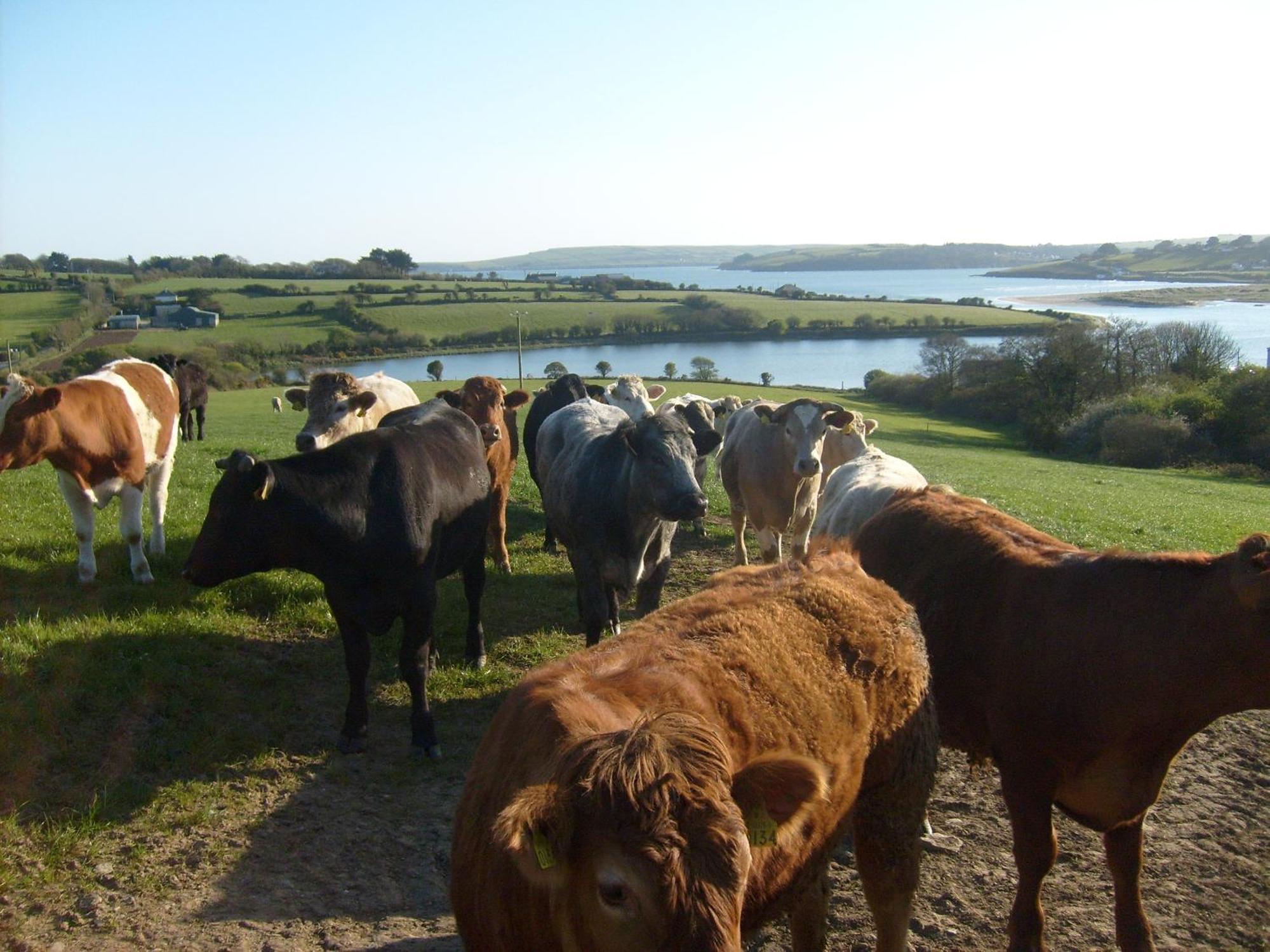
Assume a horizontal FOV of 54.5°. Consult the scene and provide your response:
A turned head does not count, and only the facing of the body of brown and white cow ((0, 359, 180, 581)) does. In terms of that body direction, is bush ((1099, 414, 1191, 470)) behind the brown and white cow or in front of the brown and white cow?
behind

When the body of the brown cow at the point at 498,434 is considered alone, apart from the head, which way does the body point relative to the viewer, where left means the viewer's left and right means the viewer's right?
facing the viewer

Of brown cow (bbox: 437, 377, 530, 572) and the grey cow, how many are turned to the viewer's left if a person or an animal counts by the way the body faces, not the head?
0

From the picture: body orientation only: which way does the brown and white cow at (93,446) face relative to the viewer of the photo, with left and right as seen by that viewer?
facing the viewer and to the left of the viewer

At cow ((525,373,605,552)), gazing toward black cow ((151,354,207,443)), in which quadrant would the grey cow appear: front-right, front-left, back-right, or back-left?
back-left

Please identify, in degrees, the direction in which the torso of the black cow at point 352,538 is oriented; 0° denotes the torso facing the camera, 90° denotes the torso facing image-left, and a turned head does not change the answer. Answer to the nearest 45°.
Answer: approximately 45°

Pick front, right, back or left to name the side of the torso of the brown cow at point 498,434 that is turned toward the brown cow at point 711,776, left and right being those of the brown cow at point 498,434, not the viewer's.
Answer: front

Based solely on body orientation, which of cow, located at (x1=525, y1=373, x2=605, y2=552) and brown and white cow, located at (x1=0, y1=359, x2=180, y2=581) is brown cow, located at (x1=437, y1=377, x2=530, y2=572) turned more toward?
the brown and white cow

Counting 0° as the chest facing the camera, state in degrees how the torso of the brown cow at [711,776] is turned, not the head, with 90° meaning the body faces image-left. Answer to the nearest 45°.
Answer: approximately 45°

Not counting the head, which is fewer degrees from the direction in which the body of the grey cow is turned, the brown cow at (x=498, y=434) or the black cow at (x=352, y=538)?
the black cow

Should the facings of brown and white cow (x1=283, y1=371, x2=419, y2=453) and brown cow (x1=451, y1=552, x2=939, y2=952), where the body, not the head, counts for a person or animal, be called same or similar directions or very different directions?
same or similar directions

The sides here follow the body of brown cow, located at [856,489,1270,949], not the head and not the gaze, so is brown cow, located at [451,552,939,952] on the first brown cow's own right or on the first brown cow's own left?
on the first brown cow's own right

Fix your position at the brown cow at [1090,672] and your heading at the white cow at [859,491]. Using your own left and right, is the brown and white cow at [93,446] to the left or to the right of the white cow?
left

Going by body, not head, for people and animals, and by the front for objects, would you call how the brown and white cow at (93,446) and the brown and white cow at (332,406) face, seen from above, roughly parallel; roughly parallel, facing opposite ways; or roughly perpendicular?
roughly parallel

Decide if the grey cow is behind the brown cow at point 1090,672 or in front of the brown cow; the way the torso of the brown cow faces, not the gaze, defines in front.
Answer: behind

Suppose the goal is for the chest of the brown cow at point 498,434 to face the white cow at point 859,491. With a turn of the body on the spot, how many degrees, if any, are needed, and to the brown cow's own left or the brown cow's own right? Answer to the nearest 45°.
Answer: approximately 45° to the brown cow's own left

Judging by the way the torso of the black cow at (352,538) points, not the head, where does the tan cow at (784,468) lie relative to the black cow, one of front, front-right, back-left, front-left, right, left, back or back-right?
back

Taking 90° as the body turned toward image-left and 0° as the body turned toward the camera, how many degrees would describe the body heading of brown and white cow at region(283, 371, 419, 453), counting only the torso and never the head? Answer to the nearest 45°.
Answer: approximately 45°
